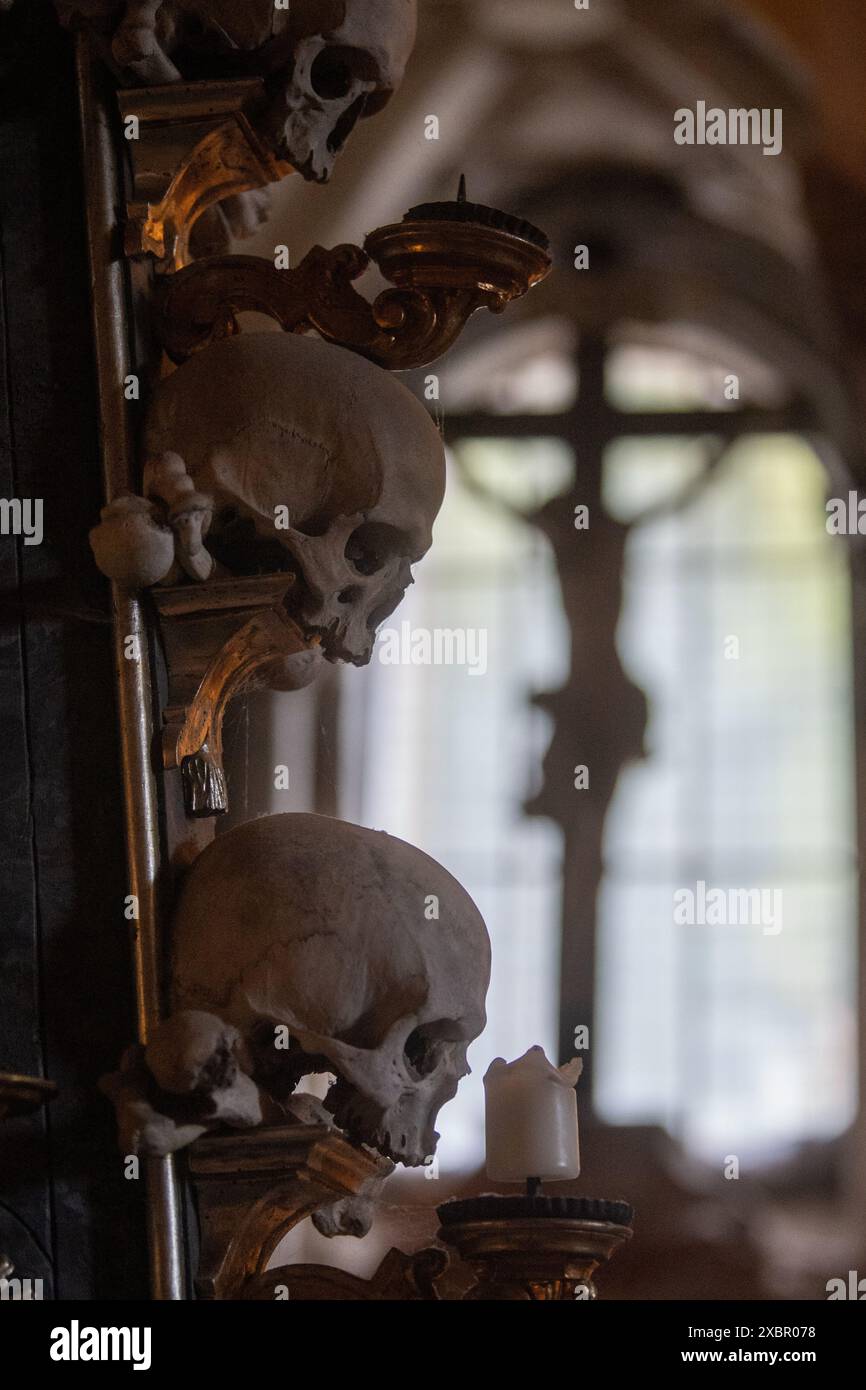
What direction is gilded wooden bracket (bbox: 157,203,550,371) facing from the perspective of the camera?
to the viewer's right

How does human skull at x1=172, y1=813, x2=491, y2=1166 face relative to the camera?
to the viewer's right

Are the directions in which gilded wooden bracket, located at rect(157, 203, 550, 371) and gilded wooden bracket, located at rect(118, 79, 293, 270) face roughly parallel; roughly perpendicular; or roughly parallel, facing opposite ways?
roughly parallel

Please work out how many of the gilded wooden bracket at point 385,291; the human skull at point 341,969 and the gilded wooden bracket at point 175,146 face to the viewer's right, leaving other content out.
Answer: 3

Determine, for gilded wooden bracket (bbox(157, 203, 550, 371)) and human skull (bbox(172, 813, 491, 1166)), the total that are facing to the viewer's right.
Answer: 2

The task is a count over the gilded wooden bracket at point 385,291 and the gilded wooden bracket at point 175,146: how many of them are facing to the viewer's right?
2

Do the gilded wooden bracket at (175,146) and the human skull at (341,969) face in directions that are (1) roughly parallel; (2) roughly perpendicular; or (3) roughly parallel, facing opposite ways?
roughly parallel

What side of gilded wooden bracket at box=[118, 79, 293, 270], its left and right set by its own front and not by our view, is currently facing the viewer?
right
